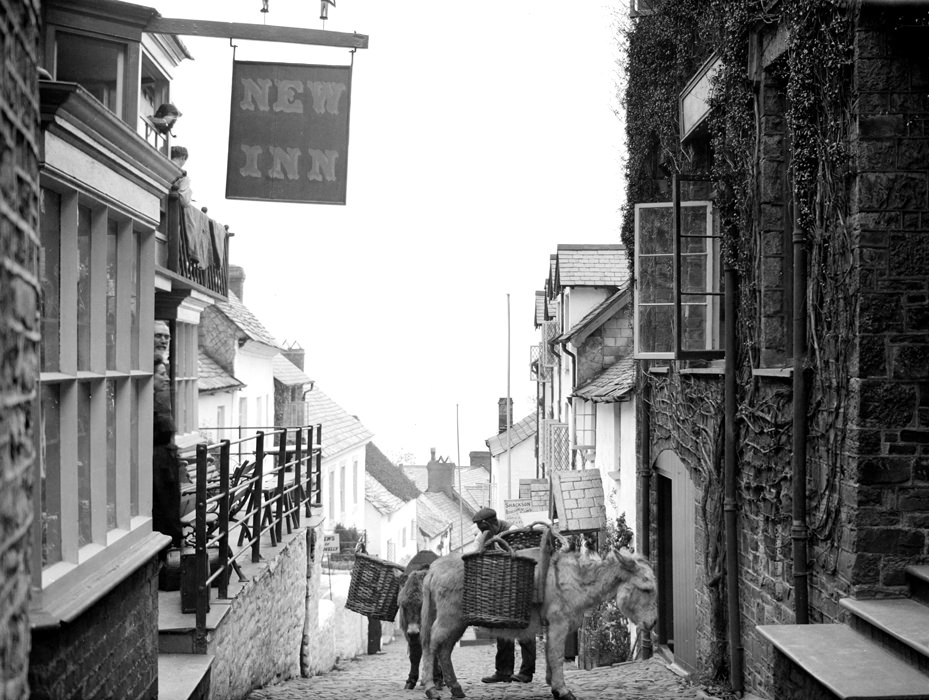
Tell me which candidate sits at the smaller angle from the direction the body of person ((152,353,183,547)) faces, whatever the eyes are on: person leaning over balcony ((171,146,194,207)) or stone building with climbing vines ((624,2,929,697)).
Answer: the stone building with climbing vines

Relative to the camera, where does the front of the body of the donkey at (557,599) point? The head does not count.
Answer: to the viewer's right

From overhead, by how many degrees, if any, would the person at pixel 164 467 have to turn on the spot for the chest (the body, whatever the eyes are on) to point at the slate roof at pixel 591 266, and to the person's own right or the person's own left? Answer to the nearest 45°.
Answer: approximately 90° to the person's own left

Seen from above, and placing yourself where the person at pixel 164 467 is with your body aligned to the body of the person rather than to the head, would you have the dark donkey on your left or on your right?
on your left

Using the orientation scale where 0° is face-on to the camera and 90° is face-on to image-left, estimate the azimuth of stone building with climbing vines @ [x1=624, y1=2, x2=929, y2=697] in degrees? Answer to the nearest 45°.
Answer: approximately 45°

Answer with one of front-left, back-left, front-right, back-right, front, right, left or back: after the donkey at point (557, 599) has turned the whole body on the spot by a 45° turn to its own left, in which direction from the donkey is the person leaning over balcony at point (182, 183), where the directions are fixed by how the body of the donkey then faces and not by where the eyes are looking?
left

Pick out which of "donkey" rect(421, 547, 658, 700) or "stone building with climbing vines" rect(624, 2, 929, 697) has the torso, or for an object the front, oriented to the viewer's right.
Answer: the donkey

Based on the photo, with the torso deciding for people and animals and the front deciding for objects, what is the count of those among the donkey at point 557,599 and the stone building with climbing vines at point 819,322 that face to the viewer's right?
1

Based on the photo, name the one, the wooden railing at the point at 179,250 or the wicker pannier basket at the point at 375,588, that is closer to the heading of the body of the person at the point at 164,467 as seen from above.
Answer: the wicker pannier basket
